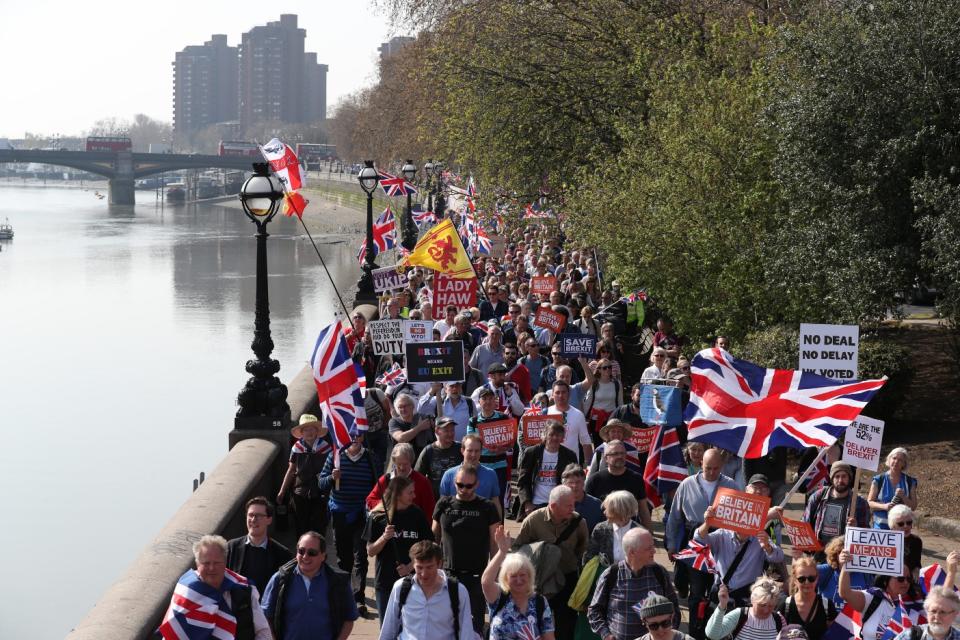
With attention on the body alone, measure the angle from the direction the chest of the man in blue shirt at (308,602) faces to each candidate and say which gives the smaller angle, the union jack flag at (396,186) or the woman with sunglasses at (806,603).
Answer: the woman with sunglasses

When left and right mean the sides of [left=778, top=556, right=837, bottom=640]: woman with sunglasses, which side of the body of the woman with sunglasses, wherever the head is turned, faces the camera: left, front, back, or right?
front

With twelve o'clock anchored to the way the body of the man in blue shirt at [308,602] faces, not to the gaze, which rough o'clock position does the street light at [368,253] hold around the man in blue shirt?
The street light is roughly at 6 o'clock from the man in blue shirt.

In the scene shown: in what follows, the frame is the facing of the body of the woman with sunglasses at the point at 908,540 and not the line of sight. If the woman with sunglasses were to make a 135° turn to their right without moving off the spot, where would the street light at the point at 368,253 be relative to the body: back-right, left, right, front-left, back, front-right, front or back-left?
front

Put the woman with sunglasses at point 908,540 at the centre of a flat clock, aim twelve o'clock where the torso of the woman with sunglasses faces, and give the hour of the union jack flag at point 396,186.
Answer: The union jack flag is roughly at 5 o'clock from the woman with sunglasses.

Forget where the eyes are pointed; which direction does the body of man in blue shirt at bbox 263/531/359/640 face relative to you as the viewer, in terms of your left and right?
facing the viewer

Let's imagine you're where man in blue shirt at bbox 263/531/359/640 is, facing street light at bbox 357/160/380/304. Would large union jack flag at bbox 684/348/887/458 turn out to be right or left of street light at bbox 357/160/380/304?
right

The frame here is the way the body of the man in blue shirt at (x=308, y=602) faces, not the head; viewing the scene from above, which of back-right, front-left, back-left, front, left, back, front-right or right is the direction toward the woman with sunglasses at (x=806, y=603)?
left

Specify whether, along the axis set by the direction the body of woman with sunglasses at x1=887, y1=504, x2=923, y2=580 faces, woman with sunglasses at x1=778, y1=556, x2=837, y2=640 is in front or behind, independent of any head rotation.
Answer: in front

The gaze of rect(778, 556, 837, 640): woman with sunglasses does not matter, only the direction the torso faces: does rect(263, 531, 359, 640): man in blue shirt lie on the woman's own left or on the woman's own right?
on the woman's own right

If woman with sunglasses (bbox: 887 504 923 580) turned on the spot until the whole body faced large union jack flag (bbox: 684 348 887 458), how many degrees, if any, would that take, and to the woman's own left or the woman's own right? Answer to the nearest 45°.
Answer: approximately 135° to the woman's own right

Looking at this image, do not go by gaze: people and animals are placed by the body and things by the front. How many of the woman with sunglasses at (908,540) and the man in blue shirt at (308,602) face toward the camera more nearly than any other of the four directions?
2

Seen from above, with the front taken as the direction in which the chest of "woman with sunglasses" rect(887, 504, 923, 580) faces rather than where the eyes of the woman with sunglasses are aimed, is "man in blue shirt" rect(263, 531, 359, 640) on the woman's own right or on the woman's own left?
on the woman's own right
